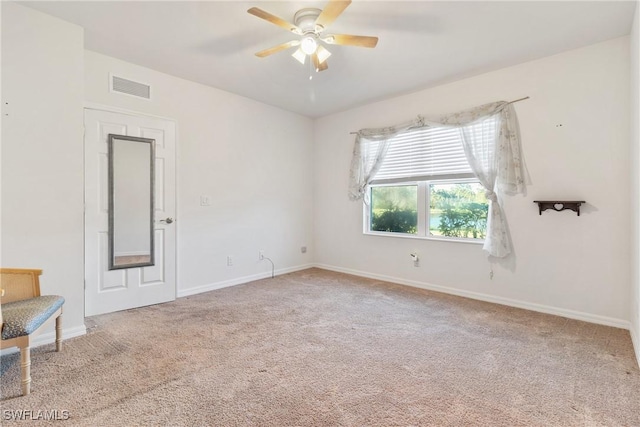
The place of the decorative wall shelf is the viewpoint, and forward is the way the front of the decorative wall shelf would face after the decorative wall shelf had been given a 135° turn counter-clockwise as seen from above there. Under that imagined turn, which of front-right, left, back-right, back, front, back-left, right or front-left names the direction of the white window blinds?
back-left

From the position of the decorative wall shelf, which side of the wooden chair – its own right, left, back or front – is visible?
front

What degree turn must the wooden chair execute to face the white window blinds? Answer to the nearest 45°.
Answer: approximately 45° to its left

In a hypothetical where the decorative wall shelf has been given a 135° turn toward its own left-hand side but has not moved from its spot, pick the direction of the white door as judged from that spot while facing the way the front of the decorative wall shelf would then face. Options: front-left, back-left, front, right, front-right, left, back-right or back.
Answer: back

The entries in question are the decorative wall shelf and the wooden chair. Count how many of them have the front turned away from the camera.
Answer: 0

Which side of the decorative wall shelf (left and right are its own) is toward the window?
right

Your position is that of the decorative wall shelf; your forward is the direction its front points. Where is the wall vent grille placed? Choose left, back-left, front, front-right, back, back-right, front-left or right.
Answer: front-right

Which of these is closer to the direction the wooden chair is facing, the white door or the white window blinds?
the white window blinds

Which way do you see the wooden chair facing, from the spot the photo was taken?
facing the viewer and to the right of the viewer

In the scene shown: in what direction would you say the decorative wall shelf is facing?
toward the camera

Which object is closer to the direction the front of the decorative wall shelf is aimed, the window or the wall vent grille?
the wall vent grille
